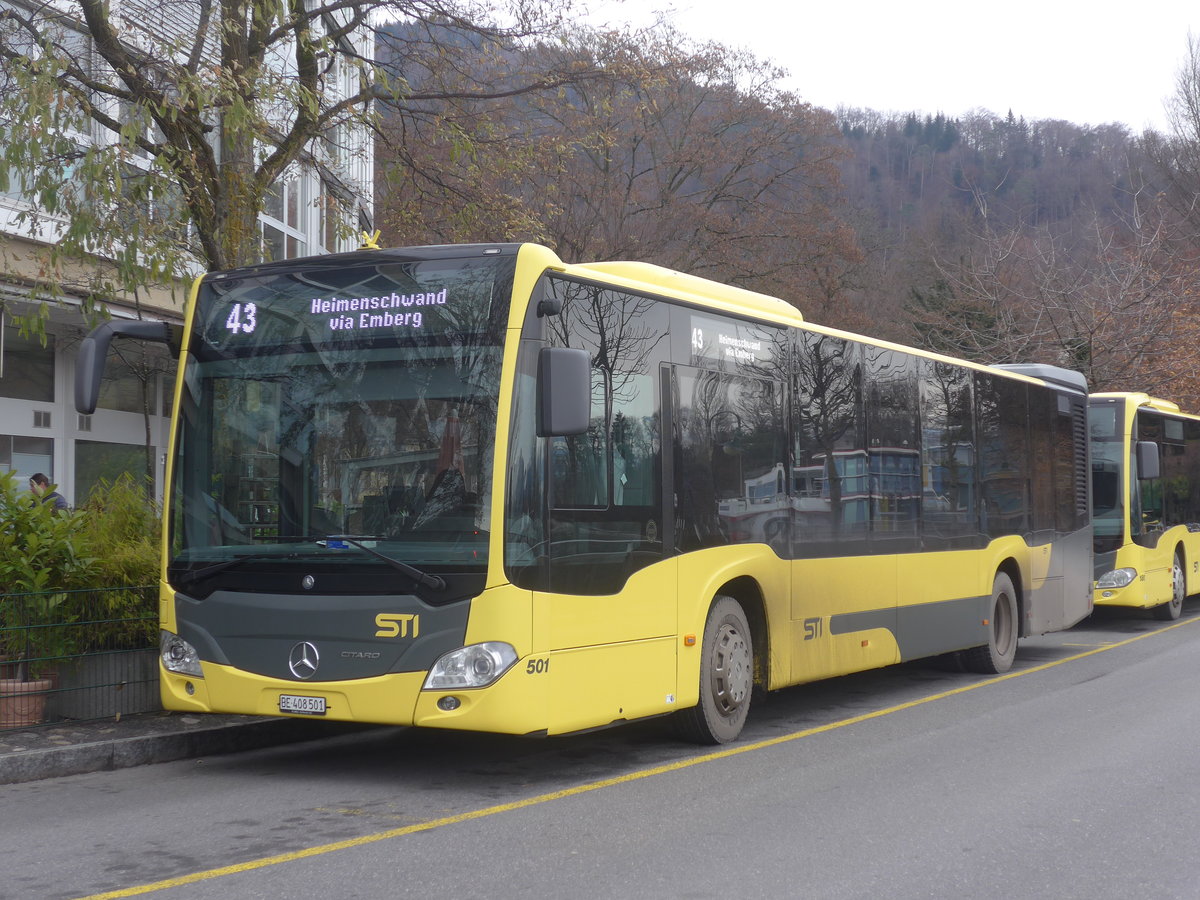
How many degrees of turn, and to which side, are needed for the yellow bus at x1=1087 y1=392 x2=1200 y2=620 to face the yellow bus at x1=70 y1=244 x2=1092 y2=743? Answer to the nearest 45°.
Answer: approximately 45° to its left

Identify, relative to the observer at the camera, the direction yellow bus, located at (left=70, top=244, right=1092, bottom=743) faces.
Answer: facing the viewer and to the left of the viewer

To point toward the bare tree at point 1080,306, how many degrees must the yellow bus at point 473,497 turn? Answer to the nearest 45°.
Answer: approximately 180°

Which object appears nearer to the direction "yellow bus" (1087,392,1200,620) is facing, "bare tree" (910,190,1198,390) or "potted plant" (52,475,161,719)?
the potted plant

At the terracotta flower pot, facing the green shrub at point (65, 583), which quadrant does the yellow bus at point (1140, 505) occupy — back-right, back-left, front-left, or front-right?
front-right

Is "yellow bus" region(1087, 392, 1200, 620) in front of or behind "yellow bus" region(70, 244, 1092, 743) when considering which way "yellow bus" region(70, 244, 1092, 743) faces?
behind

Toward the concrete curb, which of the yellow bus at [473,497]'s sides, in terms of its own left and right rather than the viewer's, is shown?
front

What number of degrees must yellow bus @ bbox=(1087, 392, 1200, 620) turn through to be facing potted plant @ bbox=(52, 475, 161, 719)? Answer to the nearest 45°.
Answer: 0° — it already faces it

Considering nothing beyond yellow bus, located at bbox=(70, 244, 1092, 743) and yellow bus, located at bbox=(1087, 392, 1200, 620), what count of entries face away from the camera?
0
